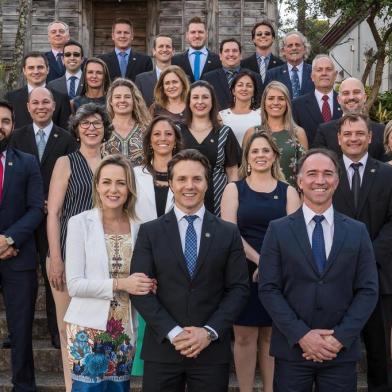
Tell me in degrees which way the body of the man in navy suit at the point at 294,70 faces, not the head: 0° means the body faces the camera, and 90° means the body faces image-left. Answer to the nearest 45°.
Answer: approximately 0°

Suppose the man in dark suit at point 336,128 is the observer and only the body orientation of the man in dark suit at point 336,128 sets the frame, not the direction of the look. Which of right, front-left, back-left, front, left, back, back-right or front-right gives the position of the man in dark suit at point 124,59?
back-right

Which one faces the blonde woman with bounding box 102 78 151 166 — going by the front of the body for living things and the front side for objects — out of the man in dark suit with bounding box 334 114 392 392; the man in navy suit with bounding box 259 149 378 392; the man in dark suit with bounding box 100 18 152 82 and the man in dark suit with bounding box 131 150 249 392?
the man in dark suit with bounding box 100 18 152 82

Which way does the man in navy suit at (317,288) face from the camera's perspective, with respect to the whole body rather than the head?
toward the camera

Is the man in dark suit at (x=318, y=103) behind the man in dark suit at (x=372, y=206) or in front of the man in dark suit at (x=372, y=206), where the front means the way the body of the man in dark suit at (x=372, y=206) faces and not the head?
behind

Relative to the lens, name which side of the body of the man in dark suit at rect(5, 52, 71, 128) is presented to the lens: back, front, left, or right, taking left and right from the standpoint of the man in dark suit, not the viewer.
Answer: front

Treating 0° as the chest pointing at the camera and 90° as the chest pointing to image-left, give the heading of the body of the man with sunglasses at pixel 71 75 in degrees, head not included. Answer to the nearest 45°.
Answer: approximately 0°

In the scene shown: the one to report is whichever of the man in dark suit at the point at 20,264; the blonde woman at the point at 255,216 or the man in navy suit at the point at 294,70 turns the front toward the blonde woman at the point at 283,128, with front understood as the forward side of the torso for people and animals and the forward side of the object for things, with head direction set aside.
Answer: the man in navy suit

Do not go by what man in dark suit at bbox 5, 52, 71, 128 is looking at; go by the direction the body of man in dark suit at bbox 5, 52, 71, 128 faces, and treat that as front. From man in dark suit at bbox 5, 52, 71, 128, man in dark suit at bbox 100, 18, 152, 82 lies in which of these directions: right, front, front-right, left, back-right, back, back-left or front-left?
back-left

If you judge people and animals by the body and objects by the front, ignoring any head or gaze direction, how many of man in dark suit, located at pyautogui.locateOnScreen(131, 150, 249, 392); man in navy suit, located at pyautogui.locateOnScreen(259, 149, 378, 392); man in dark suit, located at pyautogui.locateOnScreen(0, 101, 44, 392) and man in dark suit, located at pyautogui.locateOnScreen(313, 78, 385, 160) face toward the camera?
4

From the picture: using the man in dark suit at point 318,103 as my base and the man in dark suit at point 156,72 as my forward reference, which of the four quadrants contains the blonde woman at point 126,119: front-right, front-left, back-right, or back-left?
front-left

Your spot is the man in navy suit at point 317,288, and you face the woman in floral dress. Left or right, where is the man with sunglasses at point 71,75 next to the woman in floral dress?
right

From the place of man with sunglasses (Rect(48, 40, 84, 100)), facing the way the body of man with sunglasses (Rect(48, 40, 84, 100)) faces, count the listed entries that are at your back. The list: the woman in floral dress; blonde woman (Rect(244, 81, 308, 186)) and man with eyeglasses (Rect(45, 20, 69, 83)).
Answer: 1

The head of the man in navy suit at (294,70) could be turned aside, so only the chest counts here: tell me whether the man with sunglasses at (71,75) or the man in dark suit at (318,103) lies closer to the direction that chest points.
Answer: the man in dark suit
